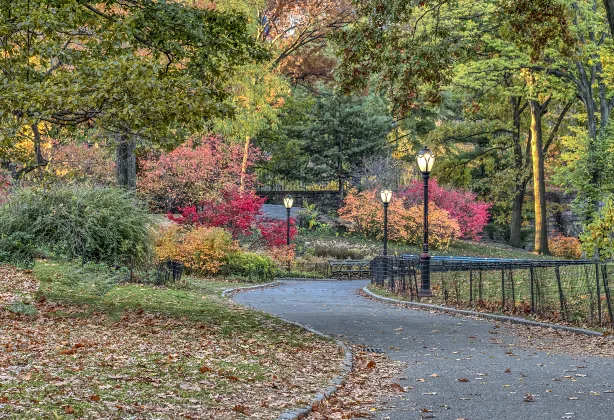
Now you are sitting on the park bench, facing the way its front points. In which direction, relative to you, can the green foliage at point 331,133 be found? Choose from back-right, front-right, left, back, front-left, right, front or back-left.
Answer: back

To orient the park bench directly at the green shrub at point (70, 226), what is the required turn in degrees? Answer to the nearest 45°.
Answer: approximately 45° to its right

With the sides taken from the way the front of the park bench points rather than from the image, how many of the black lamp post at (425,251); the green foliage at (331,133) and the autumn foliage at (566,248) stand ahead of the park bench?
1

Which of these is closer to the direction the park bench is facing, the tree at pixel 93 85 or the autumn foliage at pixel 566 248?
the tree

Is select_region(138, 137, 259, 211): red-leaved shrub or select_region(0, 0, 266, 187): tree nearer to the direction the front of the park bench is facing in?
the tree

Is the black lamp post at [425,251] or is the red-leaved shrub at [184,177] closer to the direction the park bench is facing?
the black lamp post

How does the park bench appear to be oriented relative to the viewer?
toward the camera

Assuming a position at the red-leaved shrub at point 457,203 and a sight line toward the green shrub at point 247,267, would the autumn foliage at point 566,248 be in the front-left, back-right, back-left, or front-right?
back-left

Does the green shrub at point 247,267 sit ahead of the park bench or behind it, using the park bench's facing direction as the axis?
ahead

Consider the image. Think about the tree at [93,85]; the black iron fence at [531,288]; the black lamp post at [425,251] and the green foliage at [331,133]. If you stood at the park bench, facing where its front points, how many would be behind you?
1

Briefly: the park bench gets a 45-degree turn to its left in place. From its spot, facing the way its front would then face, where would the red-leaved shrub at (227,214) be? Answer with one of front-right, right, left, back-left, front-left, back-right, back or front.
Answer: right

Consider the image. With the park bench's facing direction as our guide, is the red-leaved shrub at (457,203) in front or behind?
behind

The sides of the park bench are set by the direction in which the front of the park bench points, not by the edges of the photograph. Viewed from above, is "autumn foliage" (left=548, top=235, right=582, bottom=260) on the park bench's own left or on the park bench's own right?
on the park bench's own left

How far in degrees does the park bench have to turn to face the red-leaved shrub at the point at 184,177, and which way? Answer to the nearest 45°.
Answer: approximately 90° to its right
